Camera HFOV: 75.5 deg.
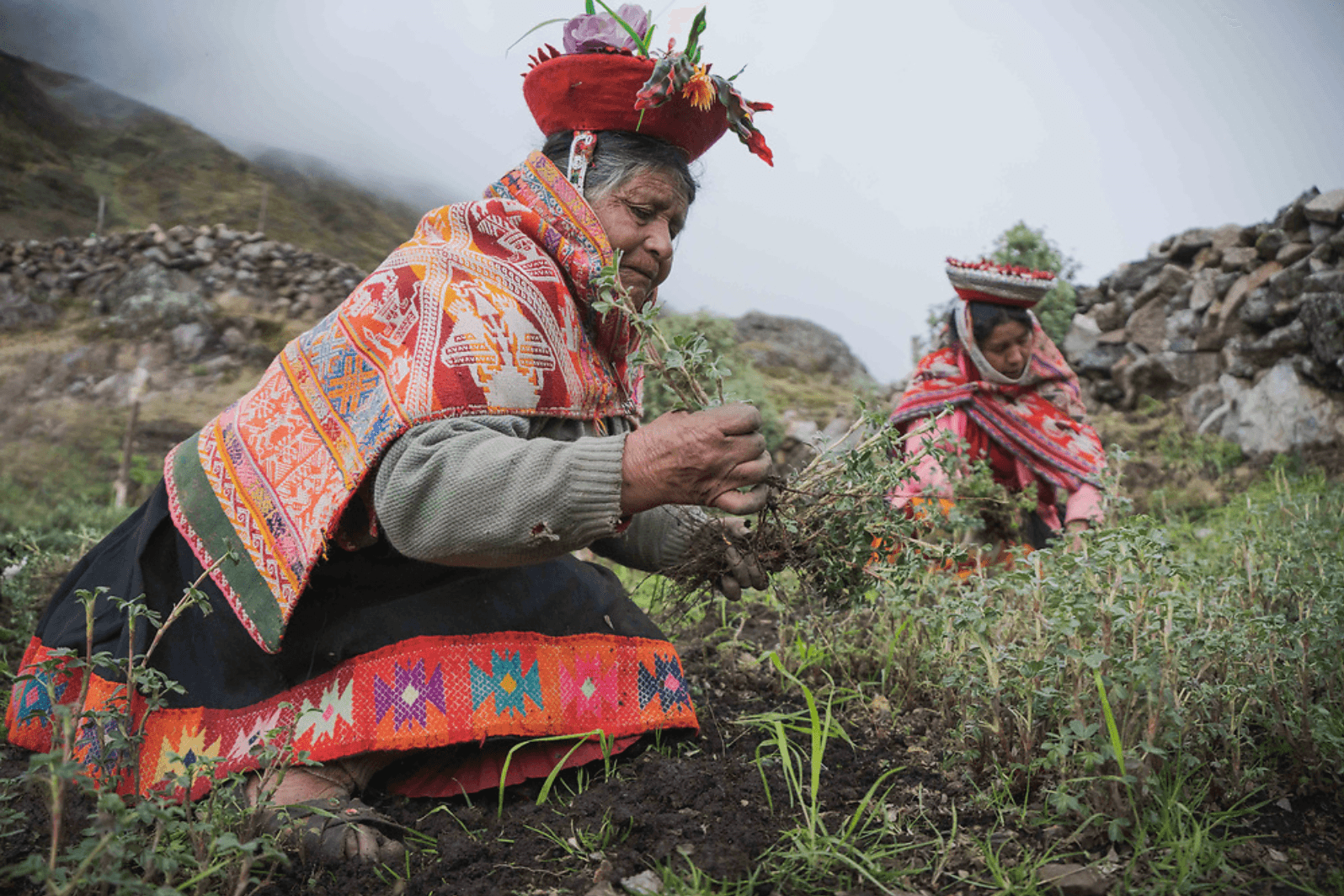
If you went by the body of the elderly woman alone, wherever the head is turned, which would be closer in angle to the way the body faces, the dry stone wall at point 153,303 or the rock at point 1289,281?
the rock

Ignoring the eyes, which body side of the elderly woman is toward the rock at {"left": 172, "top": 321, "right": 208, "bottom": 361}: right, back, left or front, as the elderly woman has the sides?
left

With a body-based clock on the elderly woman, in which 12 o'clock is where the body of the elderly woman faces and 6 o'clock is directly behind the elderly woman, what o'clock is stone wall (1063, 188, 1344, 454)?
The stone wall is roughly at 11 o'clock from the elderly woman.

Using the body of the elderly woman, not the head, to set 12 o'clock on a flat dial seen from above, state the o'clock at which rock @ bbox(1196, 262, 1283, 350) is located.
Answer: The rock is roughly at 11 o'clock from the elderly woman.

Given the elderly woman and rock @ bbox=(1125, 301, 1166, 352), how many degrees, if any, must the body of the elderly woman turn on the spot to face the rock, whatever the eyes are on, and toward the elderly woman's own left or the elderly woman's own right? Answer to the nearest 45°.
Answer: approximately 45° to the elderly woman's own left

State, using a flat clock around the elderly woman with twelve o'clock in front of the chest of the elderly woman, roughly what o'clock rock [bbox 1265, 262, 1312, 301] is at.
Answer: The rock is roughly at 11 o'clock from the elderly woman.

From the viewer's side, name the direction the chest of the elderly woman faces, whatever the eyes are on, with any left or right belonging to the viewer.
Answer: facing to the right of the viewer

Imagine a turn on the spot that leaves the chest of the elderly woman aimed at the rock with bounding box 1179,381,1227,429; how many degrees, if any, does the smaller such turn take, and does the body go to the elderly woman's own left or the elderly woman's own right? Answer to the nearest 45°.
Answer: approximately 45° to the elderly woman's own left

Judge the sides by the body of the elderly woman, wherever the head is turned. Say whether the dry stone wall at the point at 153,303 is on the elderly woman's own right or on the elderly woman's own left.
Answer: on the elderly woman's own left

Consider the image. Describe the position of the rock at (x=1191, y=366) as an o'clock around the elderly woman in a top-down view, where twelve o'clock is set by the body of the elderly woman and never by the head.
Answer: The rock is roughly at 11 o'clock from the elderly woman.
